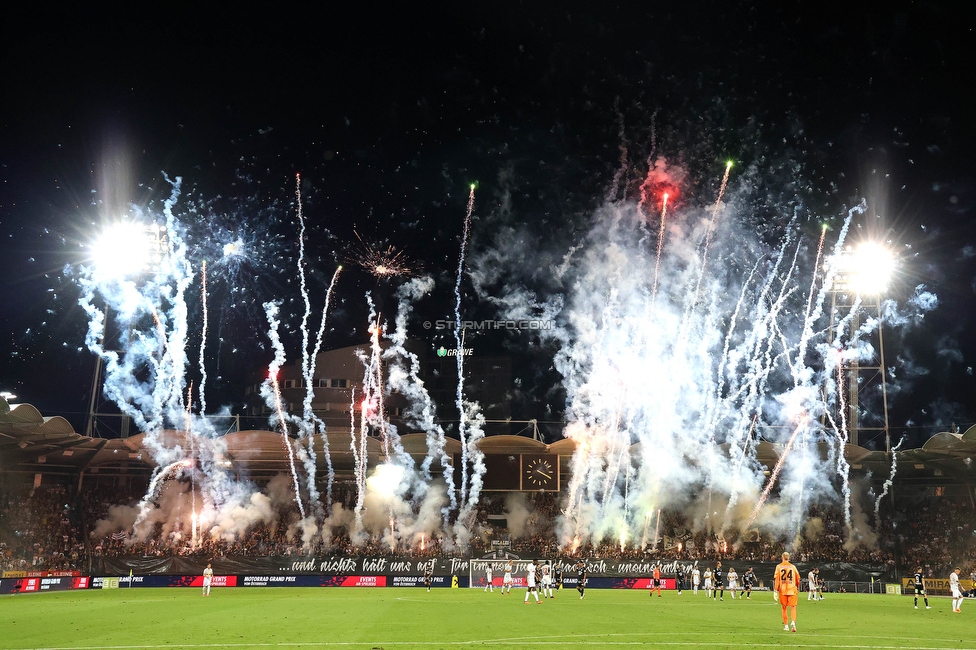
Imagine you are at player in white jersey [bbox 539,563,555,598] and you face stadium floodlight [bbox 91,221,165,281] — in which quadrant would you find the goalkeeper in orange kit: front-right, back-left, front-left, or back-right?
back-left

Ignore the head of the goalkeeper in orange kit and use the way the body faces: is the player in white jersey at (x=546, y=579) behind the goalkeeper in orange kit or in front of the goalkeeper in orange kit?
in front

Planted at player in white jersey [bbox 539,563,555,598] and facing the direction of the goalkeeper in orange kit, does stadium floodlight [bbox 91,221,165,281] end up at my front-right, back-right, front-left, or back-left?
back-right

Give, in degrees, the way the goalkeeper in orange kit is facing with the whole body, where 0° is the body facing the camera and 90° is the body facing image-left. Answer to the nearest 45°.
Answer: approximately 180°

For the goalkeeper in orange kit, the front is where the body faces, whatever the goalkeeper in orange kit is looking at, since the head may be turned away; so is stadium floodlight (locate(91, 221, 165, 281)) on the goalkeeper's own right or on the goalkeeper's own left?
on the goalkeeper's own left
